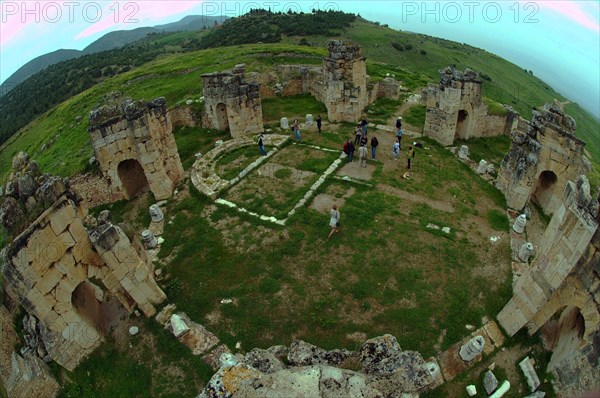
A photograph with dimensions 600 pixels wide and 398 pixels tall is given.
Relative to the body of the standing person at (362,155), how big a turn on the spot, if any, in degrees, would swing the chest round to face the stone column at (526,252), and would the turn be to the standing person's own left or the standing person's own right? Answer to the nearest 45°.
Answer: approximately 135° to the standing person's own right

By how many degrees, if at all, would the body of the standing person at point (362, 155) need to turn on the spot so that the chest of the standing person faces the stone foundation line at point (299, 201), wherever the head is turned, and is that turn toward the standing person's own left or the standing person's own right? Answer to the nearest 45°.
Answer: approximately 135° to the standing person's own left

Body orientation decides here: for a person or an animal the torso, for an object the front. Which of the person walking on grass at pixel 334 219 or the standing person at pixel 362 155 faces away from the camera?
the standing person

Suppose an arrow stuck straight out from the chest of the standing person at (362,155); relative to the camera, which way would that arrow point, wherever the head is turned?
away from the camera

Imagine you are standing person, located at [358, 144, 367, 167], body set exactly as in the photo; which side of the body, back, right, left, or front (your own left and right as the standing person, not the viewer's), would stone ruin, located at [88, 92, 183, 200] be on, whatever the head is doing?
left

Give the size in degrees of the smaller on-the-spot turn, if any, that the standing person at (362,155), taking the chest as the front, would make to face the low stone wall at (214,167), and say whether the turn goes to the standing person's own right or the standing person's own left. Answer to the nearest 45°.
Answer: approximately 90° to the standing person's own left

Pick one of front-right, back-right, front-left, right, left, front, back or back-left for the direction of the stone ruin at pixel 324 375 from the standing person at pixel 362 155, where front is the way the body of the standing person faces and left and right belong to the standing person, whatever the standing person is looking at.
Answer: back

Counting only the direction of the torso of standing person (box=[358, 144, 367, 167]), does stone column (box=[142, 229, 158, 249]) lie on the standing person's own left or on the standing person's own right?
on the standing person's own left

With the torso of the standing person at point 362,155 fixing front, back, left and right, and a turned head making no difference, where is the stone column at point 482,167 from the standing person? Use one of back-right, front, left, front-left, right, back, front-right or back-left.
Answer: right
